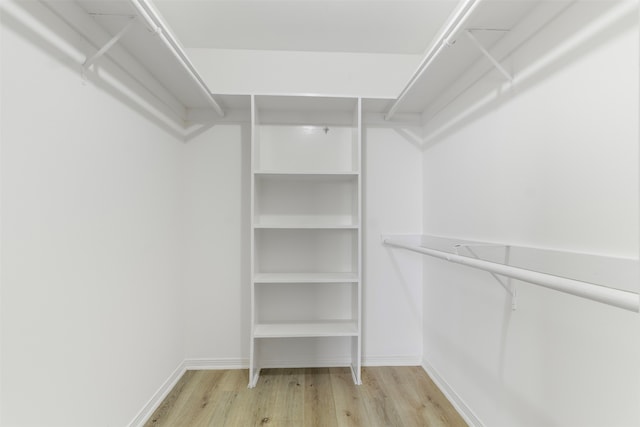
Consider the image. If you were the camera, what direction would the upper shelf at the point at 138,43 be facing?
facing to the right of the viewer

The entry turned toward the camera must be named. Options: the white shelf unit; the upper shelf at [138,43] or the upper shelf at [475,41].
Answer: the white shelf unit

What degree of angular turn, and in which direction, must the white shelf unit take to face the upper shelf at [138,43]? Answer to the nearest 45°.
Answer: approximately 45° to its right

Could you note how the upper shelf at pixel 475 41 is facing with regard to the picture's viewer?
facing to the left of the viewer

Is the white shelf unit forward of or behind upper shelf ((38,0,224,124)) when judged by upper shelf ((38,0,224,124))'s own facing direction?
forward

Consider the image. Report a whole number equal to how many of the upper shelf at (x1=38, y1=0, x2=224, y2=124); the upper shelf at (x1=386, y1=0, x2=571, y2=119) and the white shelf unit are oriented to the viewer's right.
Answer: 1

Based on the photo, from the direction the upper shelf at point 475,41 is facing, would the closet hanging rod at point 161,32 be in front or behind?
in front

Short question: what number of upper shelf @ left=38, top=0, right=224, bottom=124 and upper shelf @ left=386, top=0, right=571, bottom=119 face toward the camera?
0

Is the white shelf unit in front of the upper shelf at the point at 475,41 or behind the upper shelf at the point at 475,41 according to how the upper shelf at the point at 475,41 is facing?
in front

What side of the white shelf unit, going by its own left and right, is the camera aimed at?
front

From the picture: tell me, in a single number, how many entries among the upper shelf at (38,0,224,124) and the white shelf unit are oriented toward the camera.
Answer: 1
